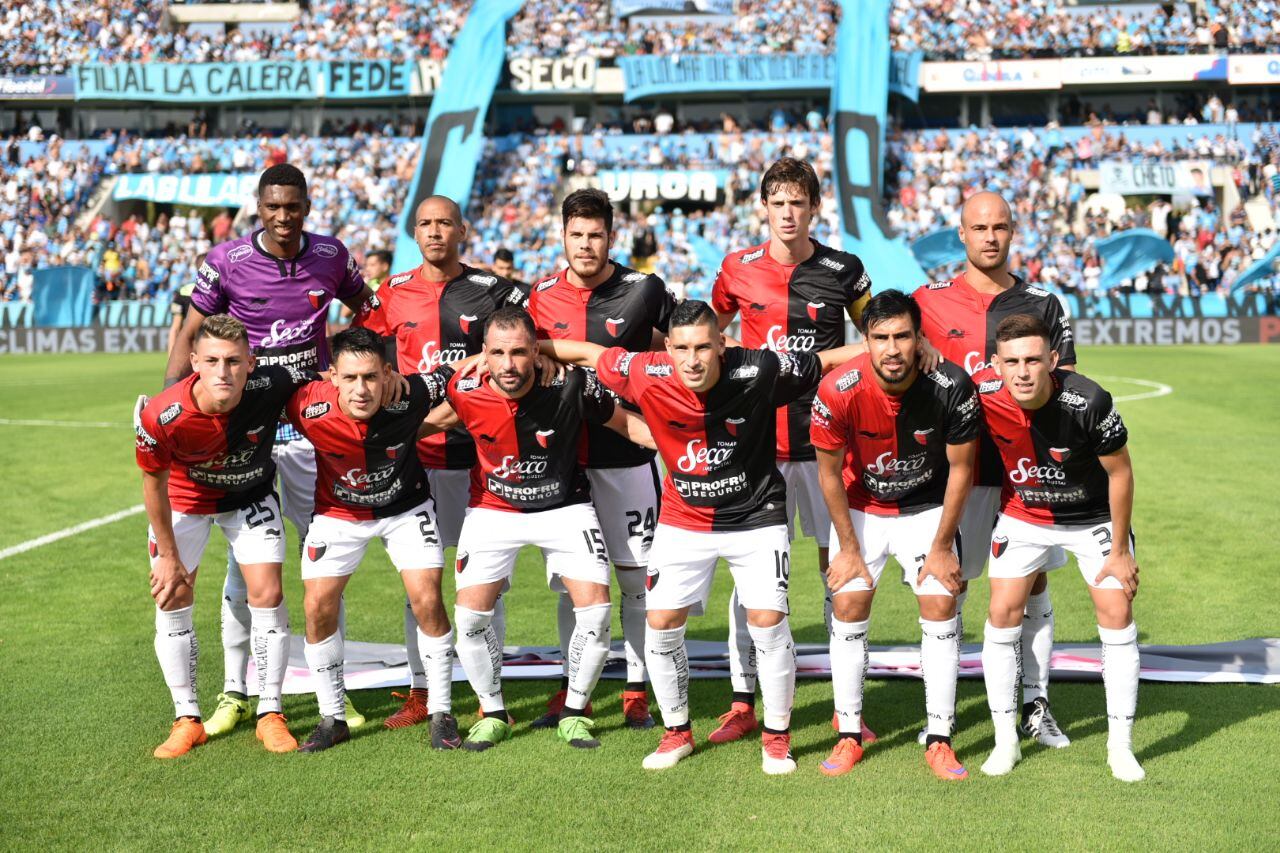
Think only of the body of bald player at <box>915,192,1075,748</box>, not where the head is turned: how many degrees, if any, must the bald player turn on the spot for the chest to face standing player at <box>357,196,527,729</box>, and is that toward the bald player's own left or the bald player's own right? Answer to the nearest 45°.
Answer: approximately 90° to the bald player's own right

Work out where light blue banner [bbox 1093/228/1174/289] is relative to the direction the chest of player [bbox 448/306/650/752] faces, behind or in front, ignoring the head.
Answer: behind

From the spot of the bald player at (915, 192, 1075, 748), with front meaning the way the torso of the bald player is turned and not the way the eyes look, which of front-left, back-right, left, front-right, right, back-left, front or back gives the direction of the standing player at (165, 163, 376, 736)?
right

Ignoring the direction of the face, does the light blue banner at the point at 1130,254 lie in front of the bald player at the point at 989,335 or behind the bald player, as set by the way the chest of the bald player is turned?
behind

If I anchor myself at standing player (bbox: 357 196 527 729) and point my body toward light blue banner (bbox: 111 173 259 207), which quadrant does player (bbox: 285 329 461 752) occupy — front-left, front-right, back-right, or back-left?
back-left

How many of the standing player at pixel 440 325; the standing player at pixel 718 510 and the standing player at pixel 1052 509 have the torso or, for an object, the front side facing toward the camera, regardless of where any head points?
3

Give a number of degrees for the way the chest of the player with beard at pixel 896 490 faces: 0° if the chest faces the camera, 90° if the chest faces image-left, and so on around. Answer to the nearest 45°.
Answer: approximately 0°

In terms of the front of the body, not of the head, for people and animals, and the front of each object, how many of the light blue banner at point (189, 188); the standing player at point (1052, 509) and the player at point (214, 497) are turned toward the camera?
3
